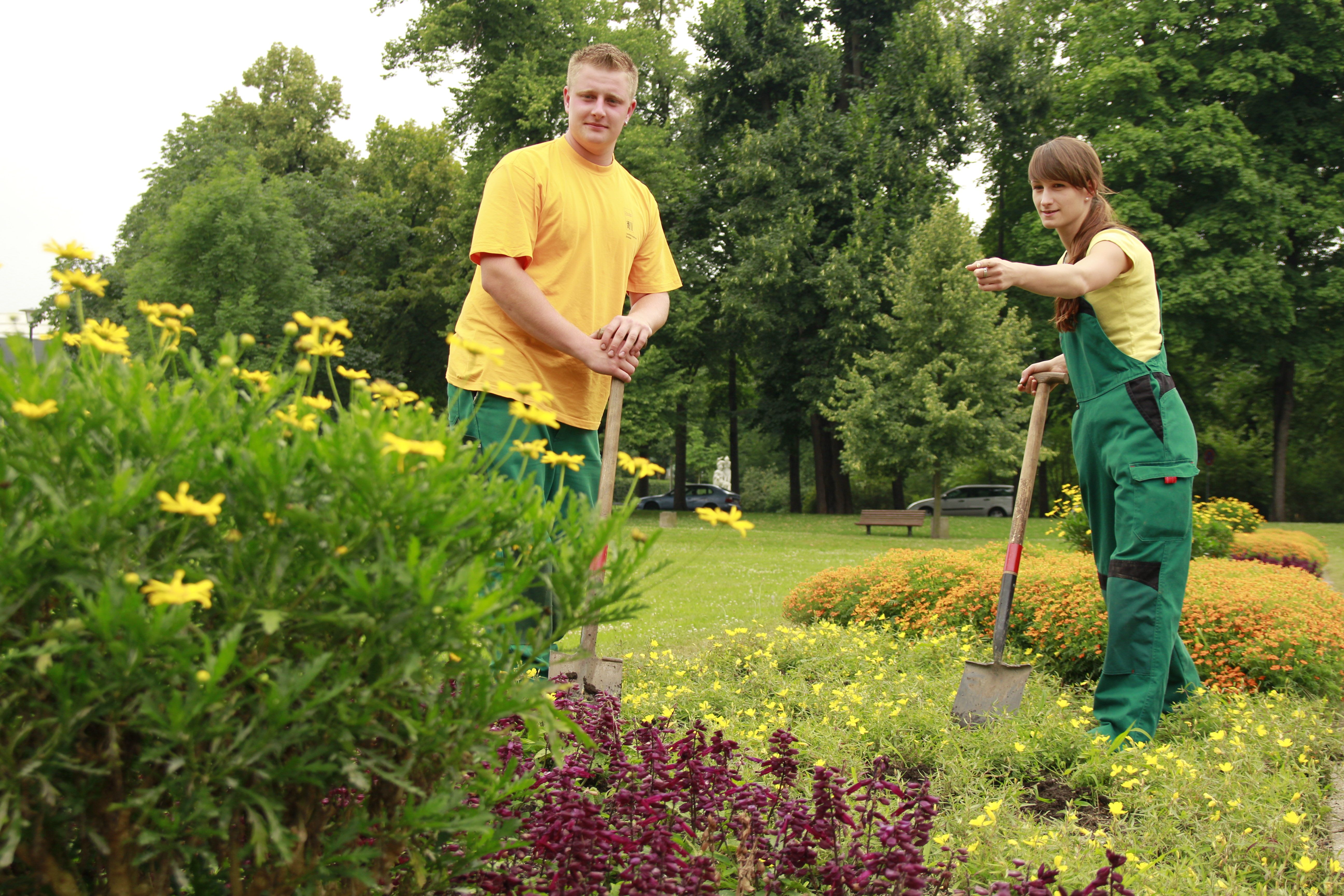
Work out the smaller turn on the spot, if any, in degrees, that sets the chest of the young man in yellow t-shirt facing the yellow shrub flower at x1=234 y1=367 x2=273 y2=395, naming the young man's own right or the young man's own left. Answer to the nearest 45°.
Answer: approximately 45° to the young man's own right

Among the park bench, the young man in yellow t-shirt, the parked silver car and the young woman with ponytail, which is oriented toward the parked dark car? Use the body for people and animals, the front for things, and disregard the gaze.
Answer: the parked silver car

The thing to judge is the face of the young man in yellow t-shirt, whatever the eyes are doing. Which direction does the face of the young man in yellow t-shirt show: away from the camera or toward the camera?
toward the camera

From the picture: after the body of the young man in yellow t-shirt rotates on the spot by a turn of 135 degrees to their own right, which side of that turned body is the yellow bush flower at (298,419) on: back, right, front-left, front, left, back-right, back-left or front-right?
left

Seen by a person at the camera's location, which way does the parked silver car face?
facing to the left of the viewer

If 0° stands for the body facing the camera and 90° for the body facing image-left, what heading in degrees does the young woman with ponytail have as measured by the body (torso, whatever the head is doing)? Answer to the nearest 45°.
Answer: approximately 45°

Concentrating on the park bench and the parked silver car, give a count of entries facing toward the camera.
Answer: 1

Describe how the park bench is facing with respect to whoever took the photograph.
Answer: facing the viewer

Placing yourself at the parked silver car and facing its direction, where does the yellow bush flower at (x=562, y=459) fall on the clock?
The yellow bush flower is roughly at 9 o'clock from the parked silver car.

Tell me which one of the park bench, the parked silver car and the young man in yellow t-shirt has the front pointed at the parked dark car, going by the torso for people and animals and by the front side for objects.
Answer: the parked silver car

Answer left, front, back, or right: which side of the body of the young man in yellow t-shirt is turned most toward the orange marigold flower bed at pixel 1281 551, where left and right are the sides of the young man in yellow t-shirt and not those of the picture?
left

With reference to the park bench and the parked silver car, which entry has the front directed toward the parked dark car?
the parked silver car

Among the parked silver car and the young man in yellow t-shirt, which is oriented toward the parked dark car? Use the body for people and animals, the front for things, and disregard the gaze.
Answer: the parked silver car

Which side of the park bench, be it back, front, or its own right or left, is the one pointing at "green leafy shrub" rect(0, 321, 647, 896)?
front

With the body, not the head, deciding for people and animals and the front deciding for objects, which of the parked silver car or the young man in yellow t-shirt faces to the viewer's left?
the parked silver car

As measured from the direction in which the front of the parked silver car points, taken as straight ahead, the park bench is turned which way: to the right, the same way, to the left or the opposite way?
to the left
